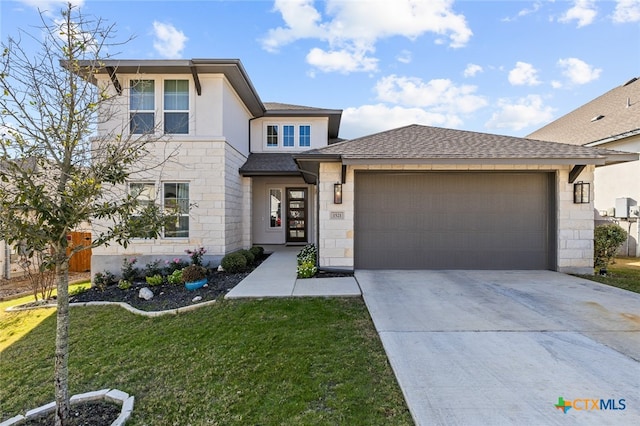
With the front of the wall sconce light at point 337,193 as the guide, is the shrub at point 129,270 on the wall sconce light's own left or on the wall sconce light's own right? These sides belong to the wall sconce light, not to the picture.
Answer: on the wall sconce light's own right

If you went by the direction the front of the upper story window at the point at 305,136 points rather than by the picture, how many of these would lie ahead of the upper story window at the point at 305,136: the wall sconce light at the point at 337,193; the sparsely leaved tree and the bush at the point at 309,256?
3

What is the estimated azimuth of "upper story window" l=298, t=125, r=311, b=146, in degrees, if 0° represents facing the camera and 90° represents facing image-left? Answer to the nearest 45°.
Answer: approximately 0°

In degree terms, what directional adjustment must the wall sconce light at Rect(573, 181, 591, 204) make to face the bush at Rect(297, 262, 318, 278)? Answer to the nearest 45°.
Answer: approximately 45° to its right

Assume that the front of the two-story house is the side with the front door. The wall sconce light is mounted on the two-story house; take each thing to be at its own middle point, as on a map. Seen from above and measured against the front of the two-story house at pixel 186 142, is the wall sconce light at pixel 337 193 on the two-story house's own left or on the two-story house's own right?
on the two-story house's own left

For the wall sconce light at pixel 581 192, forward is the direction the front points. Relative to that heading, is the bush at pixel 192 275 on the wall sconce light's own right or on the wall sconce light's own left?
on the wall sconce light's own right

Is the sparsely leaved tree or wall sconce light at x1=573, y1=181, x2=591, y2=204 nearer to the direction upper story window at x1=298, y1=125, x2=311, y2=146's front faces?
the sparsely leaved tree

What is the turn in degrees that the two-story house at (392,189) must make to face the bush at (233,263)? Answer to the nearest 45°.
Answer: approximately 90° to its right

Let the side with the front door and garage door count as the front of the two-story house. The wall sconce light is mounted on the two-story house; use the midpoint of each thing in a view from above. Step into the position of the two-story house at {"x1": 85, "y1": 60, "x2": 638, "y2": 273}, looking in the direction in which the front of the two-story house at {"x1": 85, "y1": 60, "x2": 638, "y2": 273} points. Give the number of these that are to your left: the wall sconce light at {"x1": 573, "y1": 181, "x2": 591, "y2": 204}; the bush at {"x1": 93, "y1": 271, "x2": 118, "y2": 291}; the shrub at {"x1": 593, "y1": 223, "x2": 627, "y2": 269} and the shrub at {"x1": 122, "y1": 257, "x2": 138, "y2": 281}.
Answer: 2

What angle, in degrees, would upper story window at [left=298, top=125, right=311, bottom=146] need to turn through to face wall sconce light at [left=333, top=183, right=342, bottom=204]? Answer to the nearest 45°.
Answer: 0° — it already faces it
